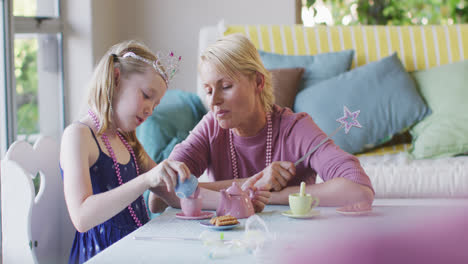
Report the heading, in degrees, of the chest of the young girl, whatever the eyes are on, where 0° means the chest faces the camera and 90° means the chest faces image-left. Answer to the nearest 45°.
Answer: approximately 315°

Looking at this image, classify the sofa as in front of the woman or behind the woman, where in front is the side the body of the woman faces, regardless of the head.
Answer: behind

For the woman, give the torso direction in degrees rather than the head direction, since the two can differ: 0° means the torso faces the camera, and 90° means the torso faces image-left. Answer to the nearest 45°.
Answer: approximately 45°
